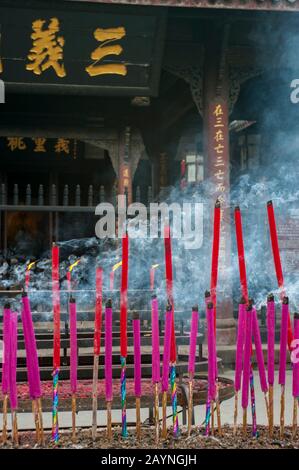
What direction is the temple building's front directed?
toward the camera

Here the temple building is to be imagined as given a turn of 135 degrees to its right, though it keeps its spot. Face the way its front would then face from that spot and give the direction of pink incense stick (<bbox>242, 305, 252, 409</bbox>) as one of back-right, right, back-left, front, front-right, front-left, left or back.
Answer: back-left

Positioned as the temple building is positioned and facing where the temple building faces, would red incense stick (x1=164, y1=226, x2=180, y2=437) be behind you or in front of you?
in front

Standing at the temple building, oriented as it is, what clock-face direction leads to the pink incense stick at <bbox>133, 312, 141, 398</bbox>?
The pink incense stick is roughly at 12 o'clock from the temple building.

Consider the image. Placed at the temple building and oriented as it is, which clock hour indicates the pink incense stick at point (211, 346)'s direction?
The pink incense stick is roughly at 12 o'clock from the temple building.

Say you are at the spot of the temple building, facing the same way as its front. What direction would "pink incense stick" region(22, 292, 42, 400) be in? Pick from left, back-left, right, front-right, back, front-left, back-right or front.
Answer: front

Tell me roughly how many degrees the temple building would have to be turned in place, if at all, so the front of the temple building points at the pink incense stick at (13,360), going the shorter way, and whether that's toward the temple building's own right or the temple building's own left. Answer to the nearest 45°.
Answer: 0° — it already faces it

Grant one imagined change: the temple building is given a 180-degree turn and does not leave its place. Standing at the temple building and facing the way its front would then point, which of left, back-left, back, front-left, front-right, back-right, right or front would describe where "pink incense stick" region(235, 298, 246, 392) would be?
back

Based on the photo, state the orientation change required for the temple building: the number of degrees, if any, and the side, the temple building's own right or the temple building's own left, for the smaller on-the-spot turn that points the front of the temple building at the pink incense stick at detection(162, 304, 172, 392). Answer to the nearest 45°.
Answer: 0° — it already faces it
